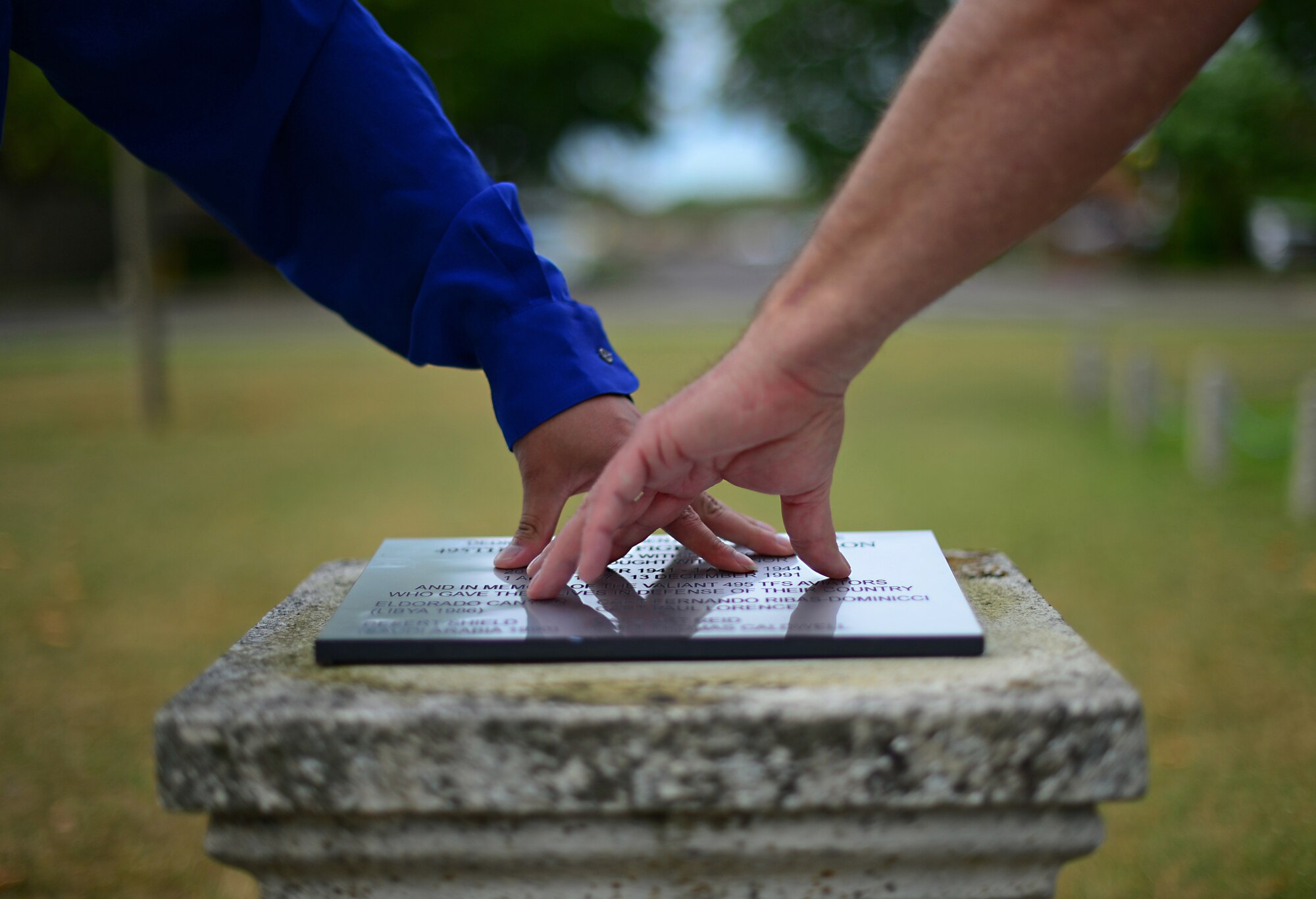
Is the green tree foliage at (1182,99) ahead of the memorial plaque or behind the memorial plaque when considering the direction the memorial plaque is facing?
behind

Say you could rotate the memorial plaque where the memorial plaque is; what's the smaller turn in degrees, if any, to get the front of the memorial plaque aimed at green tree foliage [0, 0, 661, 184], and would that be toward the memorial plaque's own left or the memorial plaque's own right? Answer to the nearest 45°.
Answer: approximately 180°

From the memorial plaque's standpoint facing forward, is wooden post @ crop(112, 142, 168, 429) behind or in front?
behind

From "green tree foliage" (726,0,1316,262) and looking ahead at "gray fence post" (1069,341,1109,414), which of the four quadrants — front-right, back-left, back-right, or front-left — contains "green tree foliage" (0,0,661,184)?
front-right

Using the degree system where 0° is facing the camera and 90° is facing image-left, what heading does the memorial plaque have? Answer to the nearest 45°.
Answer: approximately 0°

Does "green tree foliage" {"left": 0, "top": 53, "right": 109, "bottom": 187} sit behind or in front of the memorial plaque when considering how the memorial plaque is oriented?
behind
